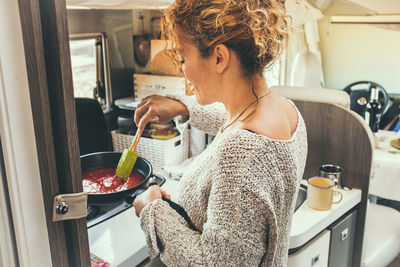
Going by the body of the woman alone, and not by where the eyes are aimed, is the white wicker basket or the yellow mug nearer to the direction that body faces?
the white wicker basket

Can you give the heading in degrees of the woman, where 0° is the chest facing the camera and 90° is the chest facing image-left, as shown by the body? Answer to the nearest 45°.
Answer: approximately 135°

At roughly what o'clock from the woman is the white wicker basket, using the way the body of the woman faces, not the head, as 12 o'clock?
The white wicker basket is roughly at 1 o'clock from the woman.

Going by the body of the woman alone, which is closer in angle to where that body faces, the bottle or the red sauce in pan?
the red sauce in pan

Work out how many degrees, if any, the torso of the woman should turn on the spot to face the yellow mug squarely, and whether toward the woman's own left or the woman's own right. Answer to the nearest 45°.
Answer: approximately 90° to the woman's own right

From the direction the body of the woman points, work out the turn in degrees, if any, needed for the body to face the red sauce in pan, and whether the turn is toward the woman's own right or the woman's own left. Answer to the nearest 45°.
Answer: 0° — they already face it

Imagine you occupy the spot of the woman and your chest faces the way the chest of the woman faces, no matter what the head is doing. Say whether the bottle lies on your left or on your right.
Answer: on your right
